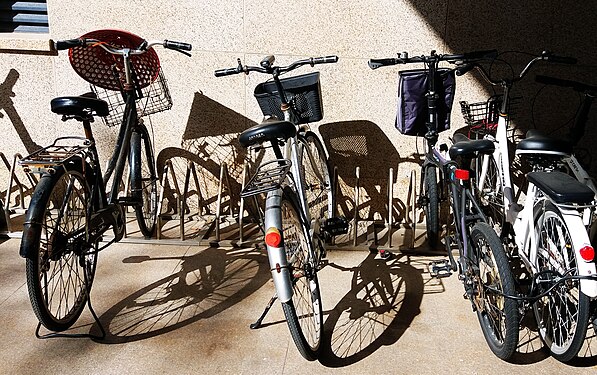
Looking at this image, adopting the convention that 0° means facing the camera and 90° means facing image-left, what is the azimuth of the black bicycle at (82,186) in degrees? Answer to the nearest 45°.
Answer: approximately 225°

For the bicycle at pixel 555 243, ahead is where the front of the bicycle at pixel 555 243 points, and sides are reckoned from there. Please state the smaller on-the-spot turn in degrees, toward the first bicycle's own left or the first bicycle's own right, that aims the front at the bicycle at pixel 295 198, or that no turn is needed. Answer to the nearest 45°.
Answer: approximately 45° to the first bicycle's own left

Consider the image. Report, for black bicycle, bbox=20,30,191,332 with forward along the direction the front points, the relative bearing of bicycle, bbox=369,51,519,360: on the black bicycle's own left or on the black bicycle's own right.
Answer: on the black bicycle's own right

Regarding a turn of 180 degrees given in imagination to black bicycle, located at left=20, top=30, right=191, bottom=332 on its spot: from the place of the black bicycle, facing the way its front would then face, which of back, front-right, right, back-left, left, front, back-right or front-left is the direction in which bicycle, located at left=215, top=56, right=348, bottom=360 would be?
left

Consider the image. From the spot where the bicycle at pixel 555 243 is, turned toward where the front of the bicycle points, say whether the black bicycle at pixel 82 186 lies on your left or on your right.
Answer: on your left

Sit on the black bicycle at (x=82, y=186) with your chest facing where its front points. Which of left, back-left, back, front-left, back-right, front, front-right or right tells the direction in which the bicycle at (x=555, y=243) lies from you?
right

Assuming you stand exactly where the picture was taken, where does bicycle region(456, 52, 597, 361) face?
facing away from the viewer and to the left of the viewer

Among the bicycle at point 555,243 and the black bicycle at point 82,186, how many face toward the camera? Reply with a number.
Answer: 0
